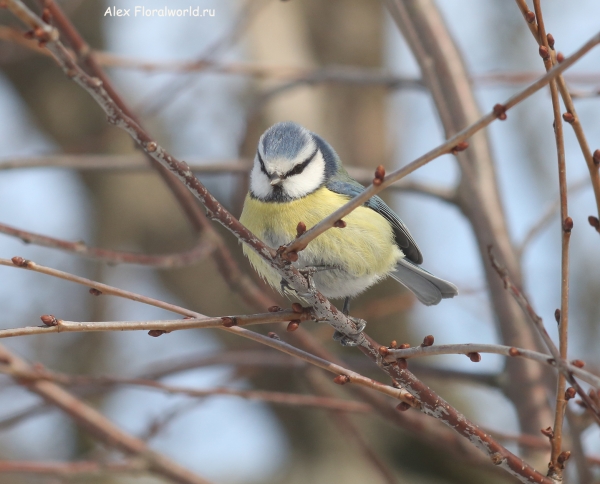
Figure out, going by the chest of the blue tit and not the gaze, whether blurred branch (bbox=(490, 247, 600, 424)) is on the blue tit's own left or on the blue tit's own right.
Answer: on the blue tit's own left

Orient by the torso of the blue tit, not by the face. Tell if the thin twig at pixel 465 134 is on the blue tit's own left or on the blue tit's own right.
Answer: on the blue tit's own left

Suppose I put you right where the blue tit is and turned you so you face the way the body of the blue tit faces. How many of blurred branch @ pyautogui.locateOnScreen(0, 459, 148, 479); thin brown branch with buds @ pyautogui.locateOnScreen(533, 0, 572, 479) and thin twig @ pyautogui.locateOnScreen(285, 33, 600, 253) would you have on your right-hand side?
1

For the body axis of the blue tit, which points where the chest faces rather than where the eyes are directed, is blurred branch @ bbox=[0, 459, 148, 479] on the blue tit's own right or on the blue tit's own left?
on the blue tit's own right

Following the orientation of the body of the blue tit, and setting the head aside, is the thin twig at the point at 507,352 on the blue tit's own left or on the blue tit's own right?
on the blue tit's own left

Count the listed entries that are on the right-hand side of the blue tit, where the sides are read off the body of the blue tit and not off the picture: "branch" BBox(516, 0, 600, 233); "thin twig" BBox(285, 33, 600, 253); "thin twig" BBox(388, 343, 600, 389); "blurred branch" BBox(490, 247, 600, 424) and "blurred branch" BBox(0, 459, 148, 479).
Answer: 1

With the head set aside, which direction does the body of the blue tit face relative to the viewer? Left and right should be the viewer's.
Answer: facing the viewer and to the left of the viewer
